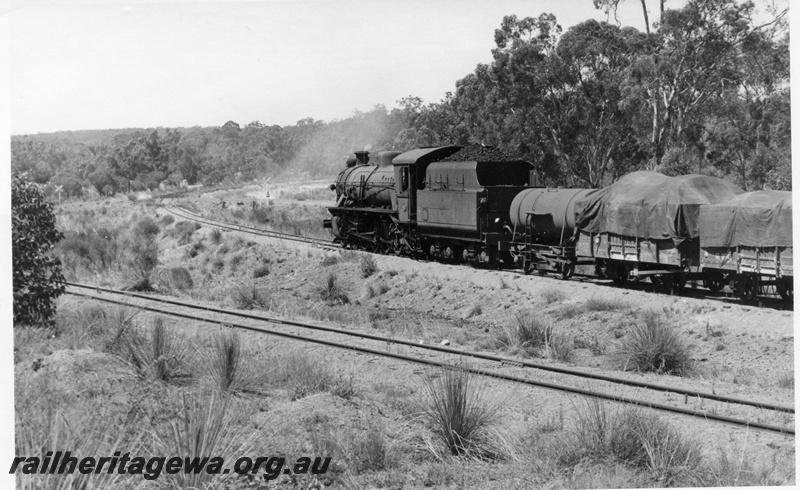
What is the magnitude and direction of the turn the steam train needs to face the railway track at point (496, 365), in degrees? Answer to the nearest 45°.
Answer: approximately 135° to its left

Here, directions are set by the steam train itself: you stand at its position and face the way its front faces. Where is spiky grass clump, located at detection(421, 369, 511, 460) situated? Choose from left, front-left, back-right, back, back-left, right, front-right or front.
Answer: back-left

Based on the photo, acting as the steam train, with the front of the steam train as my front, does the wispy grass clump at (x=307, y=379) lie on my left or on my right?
on my left

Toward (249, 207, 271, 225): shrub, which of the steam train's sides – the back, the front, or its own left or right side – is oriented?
front

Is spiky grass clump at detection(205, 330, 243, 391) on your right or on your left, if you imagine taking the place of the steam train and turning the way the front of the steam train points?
on your left

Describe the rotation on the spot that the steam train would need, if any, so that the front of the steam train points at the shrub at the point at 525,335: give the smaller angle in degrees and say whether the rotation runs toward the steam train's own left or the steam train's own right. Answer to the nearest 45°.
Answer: approximately 135° to the steam train's own left

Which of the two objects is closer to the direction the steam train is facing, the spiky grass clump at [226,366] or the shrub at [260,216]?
the shrub

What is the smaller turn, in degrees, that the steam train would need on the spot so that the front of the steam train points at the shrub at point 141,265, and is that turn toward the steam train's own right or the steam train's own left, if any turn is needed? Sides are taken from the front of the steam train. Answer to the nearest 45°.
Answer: approximately 45° to the steam train's own left

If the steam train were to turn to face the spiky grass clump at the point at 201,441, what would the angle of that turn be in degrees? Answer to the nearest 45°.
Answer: approximately 135° to its left

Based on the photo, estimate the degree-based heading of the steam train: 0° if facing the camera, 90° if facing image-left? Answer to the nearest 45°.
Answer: approximately 135°

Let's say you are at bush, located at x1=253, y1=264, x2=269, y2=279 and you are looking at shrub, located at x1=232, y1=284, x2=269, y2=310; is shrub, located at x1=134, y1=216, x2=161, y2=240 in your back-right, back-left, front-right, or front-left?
back-right
